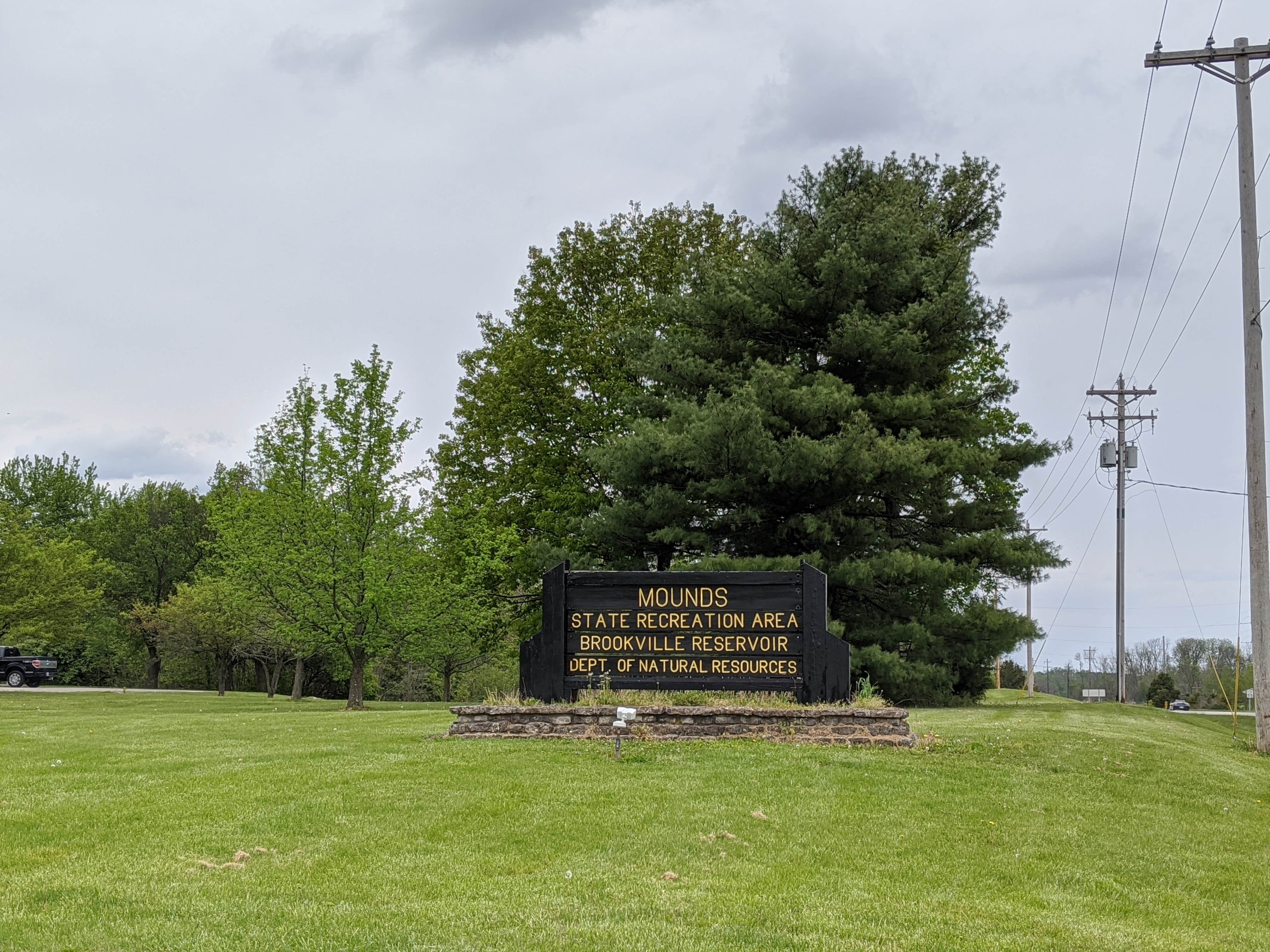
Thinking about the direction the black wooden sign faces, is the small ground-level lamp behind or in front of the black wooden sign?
in front

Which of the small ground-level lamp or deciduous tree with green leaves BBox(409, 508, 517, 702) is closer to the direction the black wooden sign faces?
the small ground-level lamp

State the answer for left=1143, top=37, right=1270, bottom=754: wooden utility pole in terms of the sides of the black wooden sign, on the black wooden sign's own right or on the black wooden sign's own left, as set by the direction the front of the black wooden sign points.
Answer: on the black wooden sign's own left

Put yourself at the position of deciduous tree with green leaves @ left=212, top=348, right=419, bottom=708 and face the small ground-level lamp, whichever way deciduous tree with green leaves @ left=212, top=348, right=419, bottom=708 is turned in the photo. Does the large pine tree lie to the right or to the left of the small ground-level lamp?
left

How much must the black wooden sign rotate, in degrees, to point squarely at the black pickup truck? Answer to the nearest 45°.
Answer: approximately 135° to its right

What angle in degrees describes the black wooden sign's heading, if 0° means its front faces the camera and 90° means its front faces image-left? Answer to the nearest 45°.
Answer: approximately 0°

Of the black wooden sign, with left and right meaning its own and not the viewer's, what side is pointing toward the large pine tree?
back

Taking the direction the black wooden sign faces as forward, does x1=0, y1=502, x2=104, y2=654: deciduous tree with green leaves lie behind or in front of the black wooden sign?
behind

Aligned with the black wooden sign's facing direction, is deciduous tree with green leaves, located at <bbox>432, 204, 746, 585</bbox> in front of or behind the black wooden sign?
behind

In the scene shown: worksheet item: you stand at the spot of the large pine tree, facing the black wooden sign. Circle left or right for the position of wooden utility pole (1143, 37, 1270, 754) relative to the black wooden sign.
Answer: left

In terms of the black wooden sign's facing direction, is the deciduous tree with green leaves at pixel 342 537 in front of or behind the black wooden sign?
behind
